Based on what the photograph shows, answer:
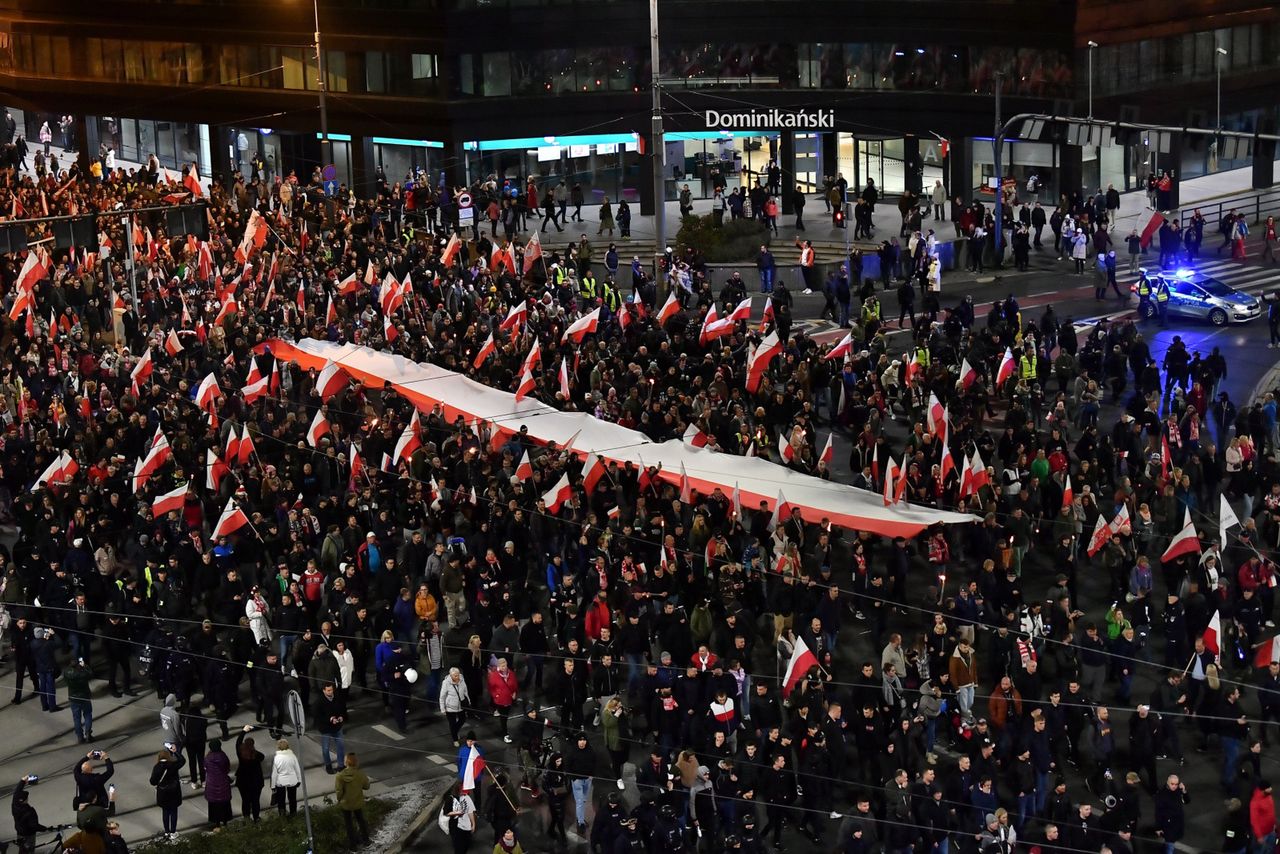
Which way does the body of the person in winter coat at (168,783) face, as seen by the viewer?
away from the camera

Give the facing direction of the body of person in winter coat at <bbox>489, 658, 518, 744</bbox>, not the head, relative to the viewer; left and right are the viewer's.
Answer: facing the viewer

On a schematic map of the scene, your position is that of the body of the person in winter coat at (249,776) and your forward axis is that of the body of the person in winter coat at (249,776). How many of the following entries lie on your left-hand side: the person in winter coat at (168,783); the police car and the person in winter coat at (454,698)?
1

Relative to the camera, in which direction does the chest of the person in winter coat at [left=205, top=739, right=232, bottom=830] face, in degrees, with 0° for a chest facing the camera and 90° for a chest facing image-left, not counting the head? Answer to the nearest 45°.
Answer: approximately 180°

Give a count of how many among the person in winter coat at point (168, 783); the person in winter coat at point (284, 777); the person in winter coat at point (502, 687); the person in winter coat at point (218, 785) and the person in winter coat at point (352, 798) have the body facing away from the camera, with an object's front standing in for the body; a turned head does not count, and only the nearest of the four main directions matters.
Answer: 4

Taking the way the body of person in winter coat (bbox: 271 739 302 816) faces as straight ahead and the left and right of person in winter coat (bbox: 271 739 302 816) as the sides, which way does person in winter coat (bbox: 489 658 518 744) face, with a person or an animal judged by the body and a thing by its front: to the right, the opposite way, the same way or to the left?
the opposite way

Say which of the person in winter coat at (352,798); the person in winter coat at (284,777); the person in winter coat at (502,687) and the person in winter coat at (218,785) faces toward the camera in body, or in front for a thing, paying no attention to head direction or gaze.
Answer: the person in winter coat at (502,687)

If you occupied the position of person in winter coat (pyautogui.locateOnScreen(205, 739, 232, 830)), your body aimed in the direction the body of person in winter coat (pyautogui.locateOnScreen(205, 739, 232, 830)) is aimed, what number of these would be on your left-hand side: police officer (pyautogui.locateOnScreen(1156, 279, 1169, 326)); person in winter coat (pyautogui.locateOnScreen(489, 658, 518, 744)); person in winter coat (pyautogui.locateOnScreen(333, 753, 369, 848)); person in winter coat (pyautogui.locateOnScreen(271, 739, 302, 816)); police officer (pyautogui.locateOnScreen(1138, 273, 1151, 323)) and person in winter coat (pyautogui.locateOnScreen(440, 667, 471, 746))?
0

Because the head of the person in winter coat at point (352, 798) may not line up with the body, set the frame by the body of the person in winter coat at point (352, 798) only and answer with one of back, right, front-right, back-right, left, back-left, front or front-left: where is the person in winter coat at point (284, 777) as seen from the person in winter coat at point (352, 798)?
front-left

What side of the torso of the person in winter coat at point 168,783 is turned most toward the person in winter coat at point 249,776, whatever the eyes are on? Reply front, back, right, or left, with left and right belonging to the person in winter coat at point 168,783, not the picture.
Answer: right

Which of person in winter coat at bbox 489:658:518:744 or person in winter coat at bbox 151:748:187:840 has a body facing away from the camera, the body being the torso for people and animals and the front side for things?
person in winter coat at bbox 151:748:187:840

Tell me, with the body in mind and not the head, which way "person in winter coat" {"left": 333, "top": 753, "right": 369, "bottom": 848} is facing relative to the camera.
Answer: away from the camera

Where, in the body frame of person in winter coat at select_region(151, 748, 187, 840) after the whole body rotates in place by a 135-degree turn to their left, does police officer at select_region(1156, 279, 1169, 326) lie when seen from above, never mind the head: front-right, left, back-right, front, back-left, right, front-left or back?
back

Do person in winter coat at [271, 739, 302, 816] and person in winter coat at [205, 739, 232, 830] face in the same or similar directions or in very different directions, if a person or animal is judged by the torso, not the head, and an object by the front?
same or similar directions

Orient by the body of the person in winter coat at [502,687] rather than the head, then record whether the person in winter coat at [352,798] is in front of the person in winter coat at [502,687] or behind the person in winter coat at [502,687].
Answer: in front

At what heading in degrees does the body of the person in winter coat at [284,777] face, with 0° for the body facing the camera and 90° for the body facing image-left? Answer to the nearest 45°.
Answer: approximately 180°

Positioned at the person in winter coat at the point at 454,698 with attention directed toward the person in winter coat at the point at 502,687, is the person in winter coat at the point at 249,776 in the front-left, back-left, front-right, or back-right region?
back-right

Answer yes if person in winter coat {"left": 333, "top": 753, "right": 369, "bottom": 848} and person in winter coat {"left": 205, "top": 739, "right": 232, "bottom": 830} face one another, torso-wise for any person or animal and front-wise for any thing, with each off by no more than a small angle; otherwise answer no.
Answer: no

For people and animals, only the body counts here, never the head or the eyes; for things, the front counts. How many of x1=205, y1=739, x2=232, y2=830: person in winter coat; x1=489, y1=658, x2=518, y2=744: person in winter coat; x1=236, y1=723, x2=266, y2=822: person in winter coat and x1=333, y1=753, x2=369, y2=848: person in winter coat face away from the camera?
3

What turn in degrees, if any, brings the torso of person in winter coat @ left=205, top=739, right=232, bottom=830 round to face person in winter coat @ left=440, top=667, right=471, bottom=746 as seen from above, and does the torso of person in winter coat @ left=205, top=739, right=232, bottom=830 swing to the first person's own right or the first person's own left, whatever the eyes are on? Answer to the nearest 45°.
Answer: approximately 90° to the first person's own right
